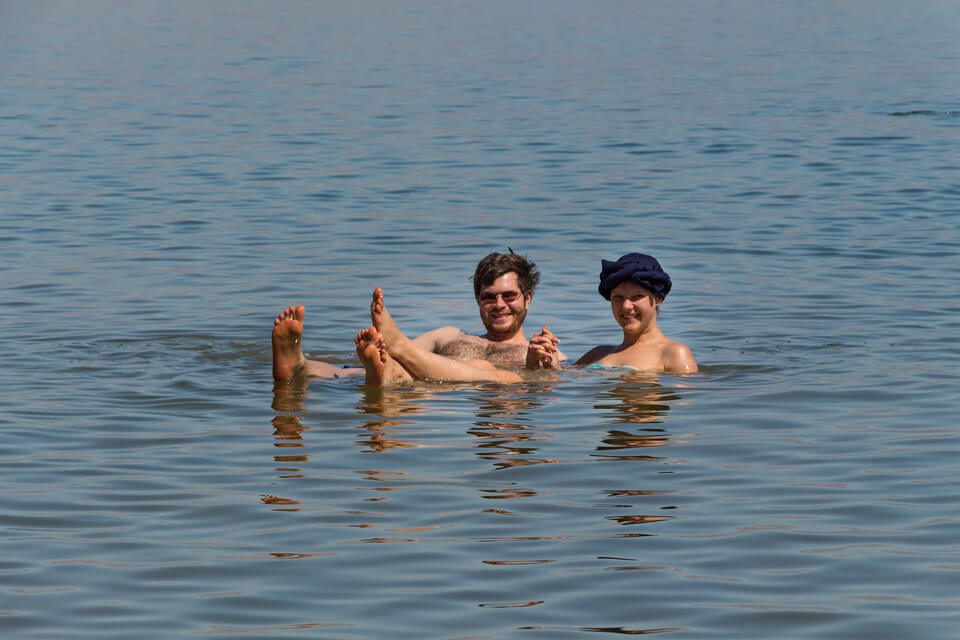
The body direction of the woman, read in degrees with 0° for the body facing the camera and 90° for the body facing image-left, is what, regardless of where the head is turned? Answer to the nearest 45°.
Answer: approximately 45°

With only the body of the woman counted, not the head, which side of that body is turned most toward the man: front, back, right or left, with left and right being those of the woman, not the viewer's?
right
